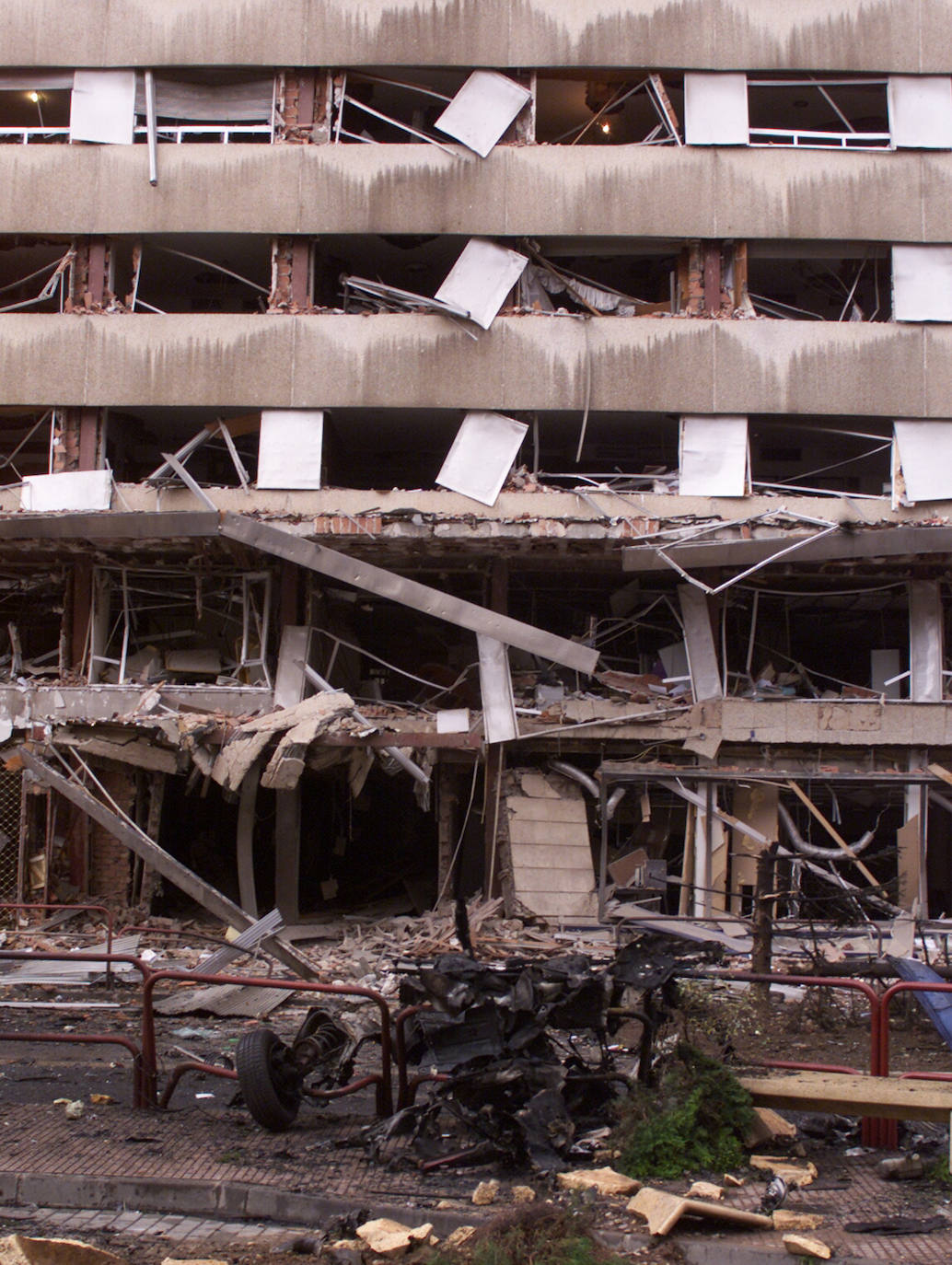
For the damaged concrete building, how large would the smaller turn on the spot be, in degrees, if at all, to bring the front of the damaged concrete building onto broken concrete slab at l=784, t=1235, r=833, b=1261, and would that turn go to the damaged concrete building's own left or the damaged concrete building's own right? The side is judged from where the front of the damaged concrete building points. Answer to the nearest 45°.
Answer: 0° — it already faces it

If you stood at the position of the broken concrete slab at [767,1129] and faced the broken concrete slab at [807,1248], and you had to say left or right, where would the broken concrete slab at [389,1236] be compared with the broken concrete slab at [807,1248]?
right

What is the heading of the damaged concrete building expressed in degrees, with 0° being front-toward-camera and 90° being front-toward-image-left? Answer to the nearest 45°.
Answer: approximately 0°

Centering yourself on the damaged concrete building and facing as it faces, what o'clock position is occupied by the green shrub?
The green shrub is roughly at 12 o'clock from the damaged concrete building.

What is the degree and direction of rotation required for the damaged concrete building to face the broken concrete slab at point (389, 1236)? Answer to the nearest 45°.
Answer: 0° — it already faces it

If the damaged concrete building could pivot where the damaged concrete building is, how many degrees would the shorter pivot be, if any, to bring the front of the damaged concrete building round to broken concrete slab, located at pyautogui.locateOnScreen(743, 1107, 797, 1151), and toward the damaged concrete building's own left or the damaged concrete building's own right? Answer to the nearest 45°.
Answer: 0° — it already faces it

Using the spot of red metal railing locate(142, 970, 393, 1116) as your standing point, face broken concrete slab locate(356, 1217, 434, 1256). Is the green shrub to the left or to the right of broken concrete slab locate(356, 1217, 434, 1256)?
left
